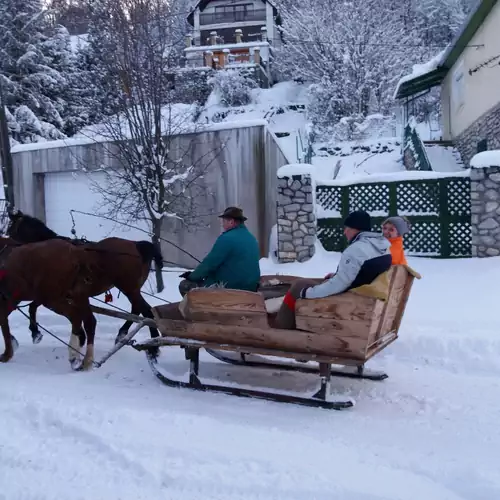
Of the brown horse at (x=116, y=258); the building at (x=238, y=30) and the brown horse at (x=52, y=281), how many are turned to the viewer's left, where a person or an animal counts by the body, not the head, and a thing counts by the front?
2

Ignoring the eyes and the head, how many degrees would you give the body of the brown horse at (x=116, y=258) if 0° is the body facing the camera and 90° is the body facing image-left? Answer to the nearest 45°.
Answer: approximately 90°

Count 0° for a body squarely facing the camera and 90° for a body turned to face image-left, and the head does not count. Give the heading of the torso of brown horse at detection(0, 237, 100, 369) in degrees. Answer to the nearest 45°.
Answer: approximately 90°

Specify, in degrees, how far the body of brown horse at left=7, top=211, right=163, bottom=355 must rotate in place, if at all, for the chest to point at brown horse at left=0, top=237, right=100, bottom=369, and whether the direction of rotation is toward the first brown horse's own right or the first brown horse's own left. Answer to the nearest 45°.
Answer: approximately 45° to the first brown horse's own left

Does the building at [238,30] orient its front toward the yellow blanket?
yes

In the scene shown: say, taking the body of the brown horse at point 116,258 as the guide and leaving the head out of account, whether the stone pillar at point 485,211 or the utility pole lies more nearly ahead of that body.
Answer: the utility pole

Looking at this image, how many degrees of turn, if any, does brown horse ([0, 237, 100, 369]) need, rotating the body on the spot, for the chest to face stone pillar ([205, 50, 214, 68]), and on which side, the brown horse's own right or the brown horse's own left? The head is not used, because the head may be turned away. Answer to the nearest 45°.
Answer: approximately 90° to the brown horse's own right

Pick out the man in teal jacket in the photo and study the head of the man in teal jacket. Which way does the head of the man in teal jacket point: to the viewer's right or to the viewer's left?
to the viewer's left
